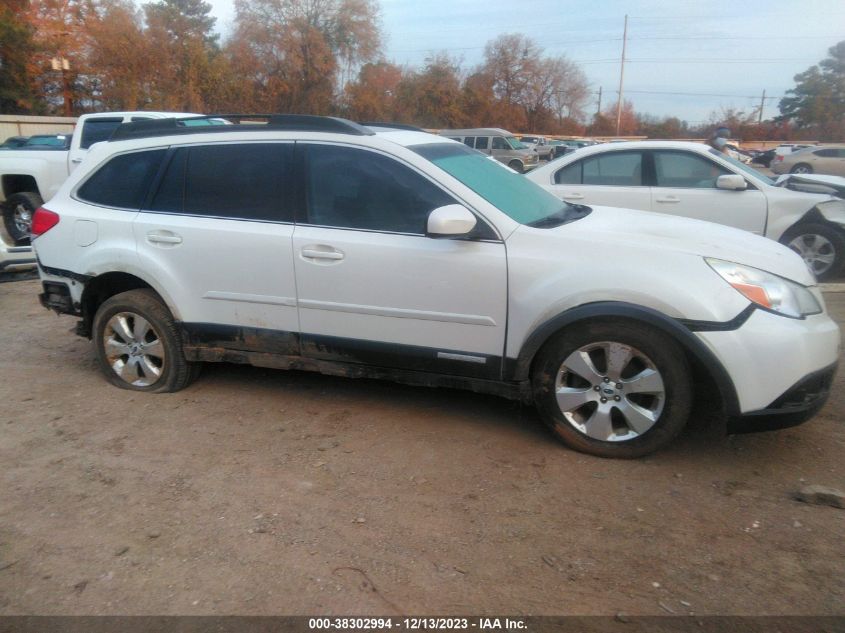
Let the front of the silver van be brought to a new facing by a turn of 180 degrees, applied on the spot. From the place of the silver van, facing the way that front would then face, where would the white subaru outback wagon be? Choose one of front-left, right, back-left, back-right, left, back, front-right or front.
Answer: back-left

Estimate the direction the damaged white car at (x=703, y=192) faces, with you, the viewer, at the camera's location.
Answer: facing to the right of the viewer

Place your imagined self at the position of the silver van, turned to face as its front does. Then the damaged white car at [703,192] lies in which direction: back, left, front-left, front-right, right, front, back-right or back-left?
front-right

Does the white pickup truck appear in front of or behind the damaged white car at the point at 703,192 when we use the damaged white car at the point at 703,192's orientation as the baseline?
behind

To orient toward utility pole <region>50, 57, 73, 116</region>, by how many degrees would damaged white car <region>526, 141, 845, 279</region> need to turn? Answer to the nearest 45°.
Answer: approximately 135° to its left

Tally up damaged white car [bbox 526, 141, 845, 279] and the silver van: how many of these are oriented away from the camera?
0

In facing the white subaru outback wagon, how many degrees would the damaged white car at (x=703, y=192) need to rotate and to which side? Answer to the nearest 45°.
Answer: approximately 90° to its right

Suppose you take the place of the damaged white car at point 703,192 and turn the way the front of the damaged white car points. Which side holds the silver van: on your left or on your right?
on your left

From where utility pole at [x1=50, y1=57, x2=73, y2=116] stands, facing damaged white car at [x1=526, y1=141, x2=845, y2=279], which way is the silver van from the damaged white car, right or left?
left

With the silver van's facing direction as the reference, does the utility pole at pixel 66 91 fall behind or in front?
behind

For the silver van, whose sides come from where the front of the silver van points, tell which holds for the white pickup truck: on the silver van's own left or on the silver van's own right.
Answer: on the silver van's own right

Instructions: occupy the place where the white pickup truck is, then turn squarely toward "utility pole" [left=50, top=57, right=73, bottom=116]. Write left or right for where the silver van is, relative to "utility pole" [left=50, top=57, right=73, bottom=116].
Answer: right

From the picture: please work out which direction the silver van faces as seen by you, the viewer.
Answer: facing the viewer and to the right of the viewer
